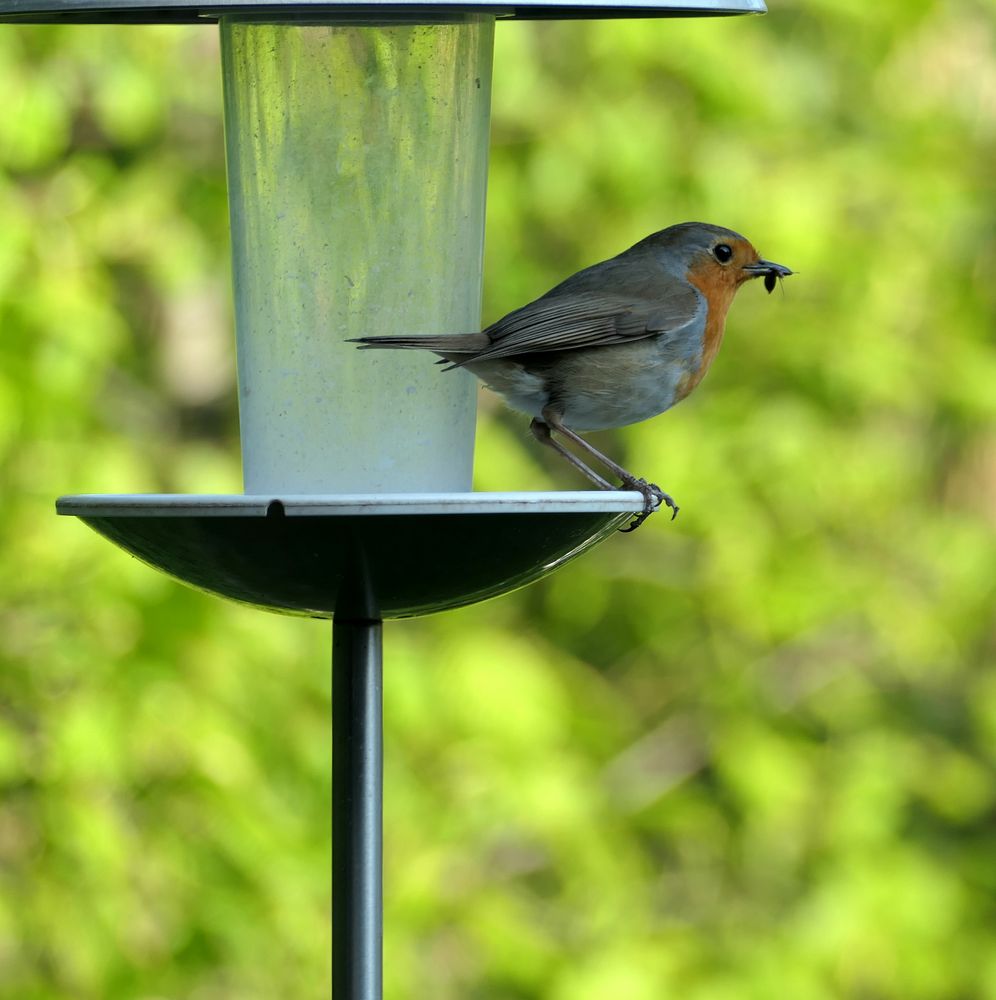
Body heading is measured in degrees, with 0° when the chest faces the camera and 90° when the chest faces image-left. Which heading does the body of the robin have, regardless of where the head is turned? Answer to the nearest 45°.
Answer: approximately 270°
